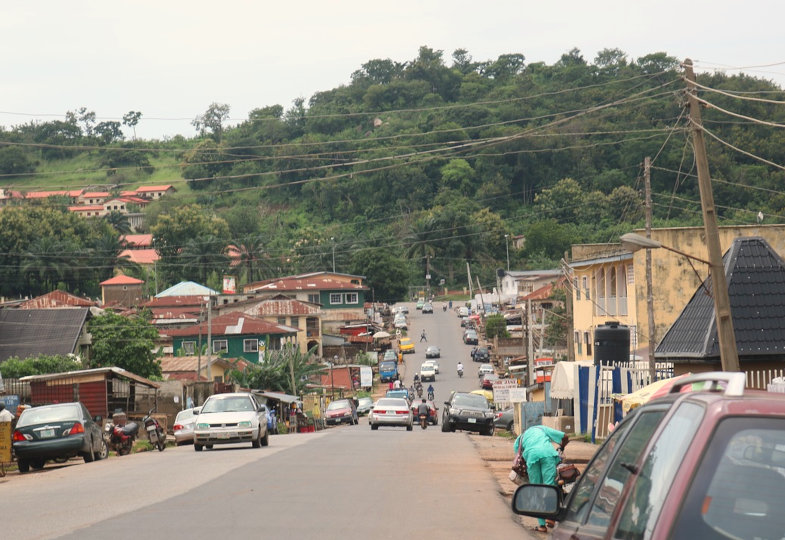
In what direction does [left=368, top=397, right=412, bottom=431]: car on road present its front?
away from the camera

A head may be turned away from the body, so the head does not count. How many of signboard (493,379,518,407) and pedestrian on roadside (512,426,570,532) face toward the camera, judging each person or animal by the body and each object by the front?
1

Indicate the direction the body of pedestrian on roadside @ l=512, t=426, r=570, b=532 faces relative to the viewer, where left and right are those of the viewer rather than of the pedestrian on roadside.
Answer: facing away from the viewer

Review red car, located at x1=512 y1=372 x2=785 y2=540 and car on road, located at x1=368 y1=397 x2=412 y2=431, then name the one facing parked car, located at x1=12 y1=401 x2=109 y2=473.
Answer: the red car

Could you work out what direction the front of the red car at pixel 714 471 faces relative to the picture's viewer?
facing away from the viewer and to the left of the viewer

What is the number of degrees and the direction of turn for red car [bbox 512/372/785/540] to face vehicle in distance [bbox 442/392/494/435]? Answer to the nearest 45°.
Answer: approximately 45° to its right

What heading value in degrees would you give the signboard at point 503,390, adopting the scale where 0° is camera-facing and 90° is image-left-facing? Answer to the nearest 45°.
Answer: approximately 0°

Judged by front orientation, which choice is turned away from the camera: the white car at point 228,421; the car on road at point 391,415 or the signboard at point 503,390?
the car on road

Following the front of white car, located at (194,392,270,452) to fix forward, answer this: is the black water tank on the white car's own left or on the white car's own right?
on the white car's own left

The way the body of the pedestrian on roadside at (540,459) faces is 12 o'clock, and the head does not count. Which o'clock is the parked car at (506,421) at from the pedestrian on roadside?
The parked car is roughly at 12 o'clock from the pedestrian on roadside.

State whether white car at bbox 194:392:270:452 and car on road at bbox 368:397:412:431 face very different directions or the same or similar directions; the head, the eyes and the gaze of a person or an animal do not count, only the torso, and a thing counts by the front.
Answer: very different directions

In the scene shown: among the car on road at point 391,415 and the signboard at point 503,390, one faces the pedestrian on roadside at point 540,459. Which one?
the signboard
